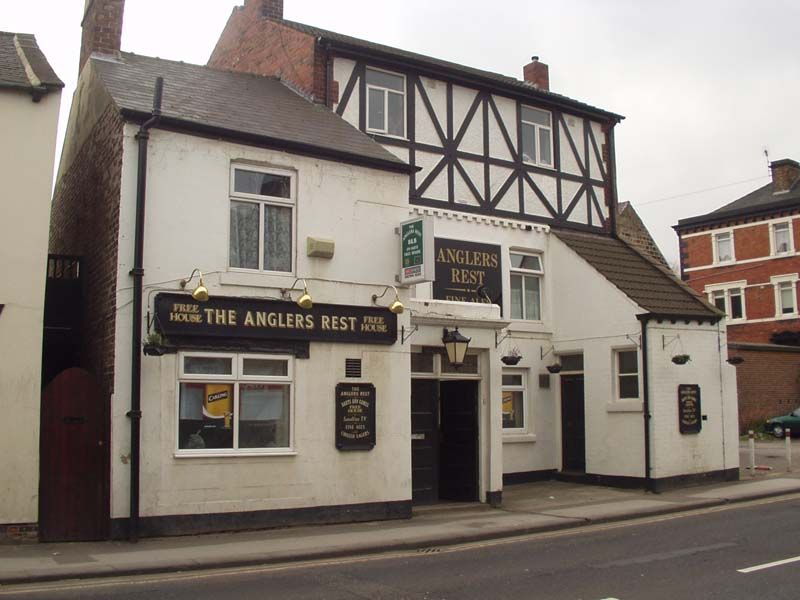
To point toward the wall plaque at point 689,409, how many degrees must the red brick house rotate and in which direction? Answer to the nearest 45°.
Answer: approximately 45° to its left

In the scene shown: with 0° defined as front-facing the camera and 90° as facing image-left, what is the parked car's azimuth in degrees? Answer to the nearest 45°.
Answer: approximately 90°

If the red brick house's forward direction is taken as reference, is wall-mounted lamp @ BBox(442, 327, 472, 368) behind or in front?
in front

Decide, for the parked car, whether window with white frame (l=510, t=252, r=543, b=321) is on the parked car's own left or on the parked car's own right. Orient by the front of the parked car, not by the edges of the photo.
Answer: on the parked car's own left

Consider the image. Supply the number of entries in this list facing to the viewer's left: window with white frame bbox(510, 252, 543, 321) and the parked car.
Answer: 1

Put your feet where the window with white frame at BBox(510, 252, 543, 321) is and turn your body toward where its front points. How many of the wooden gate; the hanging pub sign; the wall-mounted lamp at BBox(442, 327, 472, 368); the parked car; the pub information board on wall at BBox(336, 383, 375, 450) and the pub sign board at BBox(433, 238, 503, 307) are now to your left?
1

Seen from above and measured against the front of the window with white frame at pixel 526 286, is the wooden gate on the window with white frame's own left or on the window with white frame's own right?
on the window with white frame's own right

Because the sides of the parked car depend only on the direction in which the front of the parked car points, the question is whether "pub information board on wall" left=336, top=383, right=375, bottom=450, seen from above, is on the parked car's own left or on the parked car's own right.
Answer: on the parked car's own left

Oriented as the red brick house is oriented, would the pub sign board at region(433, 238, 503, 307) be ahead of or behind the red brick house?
ahead

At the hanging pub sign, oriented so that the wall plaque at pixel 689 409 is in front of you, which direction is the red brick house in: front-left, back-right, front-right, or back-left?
front-left

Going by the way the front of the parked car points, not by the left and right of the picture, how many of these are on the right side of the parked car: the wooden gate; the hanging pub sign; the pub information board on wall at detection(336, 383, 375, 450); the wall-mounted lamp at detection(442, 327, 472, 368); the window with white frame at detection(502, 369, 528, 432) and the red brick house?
1

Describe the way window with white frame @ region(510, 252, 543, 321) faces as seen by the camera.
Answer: facing the viewer and to the right of the viewer

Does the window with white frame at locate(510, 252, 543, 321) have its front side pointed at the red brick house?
no

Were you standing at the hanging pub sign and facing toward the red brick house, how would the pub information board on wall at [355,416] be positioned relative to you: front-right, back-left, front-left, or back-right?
back-left

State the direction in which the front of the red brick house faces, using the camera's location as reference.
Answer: facing the viewer and to the left of the viewer
